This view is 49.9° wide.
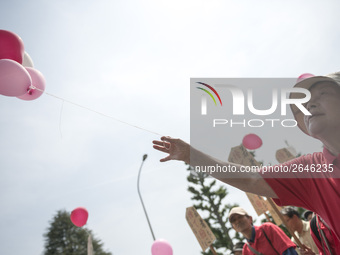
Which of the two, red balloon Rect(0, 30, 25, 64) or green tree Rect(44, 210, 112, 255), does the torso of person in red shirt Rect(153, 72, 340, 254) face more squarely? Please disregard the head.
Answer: the red balloon

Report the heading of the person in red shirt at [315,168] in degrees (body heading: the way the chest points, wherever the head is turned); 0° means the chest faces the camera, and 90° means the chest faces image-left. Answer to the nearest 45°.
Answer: approximately 45°

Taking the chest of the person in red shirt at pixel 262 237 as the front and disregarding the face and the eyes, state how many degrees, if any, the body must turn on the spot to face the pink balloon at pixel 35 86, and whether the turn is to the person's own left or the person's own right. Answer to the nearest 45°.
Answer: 0° — they already face it

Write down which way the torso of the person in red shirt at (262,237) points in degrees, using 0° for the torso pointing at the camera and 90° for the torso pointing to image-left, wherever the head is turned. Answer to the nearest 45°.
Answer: approximately 45°

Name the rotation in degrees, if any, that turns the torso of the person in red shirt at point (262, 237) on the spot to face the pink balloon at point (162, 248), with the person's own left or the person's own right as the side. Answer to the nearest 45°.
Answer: approximately 90° to the person's own right

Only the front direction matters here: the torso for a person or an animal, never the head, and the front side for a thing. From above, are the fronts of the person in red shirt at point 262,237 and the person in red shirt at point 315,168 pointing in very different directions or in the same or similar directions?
same or similar directions

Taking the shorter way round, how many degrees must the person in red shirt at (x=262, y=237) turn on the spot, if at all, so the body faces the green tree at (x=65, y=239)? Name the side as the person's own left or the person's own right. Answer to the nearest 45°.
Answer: approximately 90° to the person's own right

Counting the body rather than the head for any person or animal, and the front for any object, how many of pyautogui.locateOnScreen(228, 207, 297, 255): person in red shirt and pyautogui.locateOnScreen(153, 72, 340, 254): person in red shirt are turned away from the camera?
0

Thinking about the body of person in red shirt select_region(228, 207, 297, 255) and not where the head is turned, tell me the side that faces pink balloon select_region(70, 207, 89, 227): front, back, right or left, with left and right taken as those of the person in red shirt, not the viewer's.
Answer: right

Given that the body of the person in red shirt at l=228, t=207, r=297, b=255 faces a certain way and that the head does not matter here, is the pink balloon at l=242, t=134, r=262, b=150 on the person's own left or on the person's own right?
on the person's own right

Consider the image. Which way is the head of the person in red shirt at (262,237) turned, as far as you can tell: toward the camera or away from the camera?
toward the camera
